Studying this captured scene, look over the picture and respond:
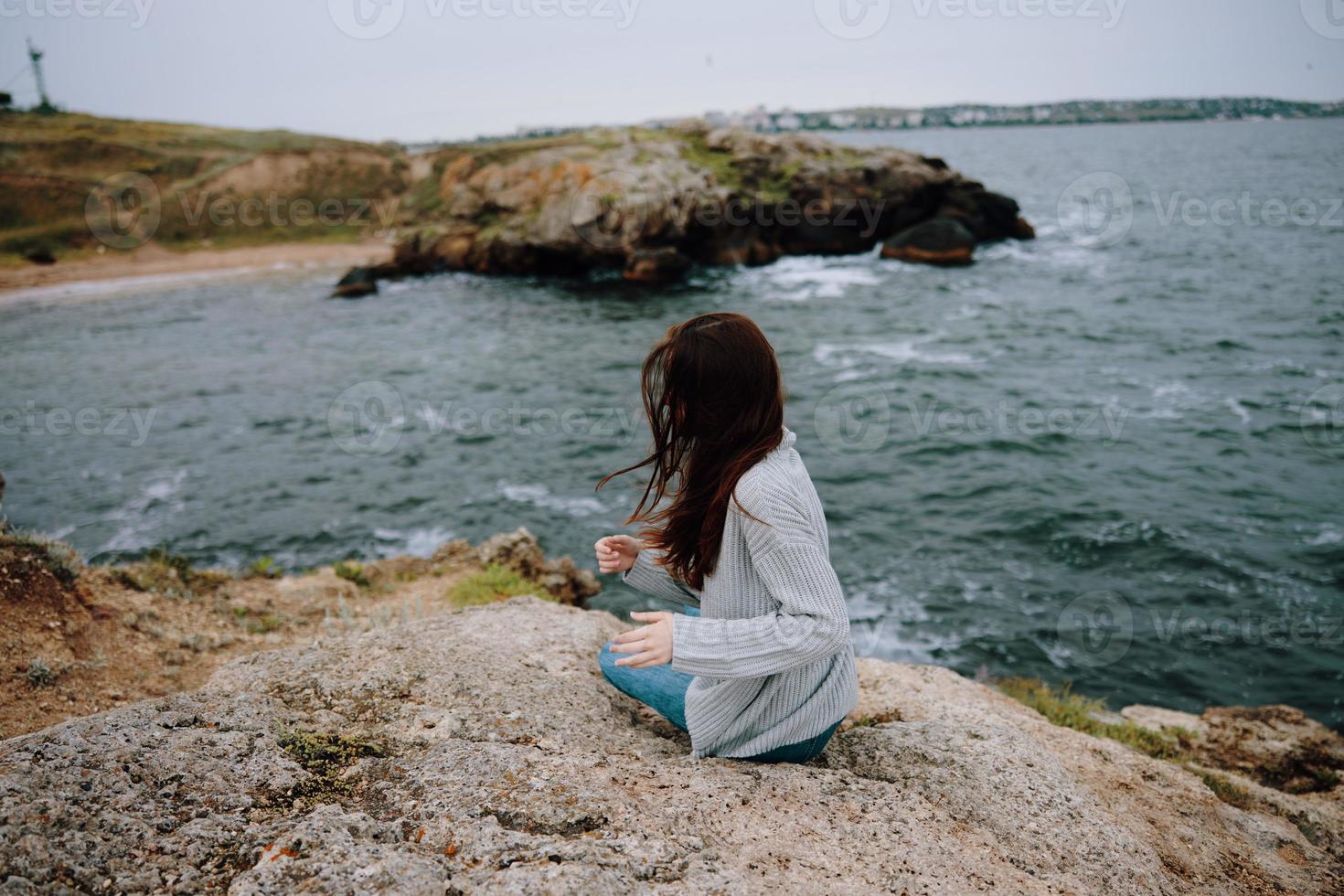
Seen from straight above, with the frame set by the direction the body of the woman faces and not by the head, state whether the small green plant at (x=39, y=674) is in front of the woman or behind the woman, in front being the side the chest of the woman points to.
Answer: in front

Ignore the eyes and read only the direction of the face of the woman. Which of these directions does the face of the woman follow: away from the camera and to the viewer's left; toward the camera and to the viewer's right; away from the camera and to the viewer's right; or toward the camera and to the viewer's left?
away from the camera and to the viewer's left

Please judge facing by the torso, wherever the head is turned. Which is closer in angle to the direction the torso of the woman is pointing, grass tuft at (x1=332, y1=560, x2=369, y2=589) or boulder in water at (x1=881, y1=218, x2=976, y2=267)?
the grass tuft

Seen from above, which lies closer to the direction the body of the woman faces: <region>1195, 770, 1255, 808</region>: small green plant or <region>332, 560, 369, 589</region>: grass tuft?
the grass tuft

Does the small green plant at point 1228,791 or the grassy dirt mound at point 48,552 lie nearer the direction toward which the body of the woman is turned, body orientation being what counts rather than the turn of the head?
the grassy dirt mound

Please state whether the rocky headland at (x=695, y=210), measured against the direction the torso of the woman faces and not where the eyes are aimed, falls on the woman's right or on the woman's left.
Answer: on the woman's right

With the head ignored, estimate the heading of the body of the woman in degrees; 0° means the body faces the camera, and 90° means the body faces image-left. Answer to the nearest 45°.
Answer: approximately 90°
